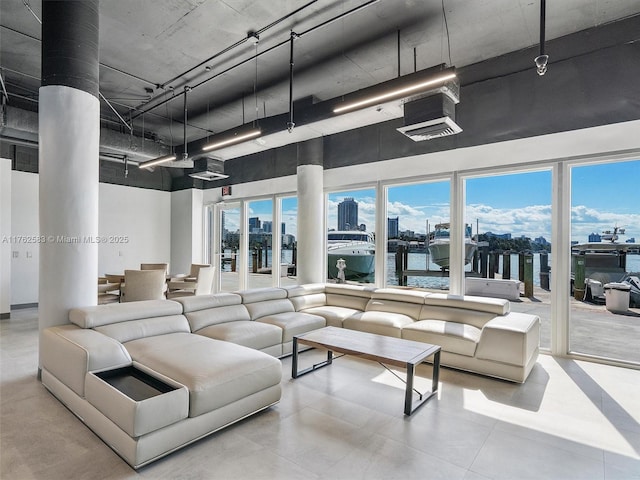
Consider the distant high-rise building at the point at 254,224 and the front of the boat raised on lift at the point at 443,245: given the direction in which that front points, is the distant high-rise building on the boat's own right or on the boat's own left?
on the boat's own right

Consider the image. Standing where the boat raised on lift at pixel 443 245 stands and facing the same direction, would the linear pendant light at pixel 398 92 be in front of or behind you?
in front

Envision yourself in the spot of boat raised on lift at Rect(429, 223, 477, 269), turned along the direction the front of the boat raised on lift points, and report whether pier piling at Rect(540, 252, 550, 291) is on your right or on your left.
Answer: on your left
